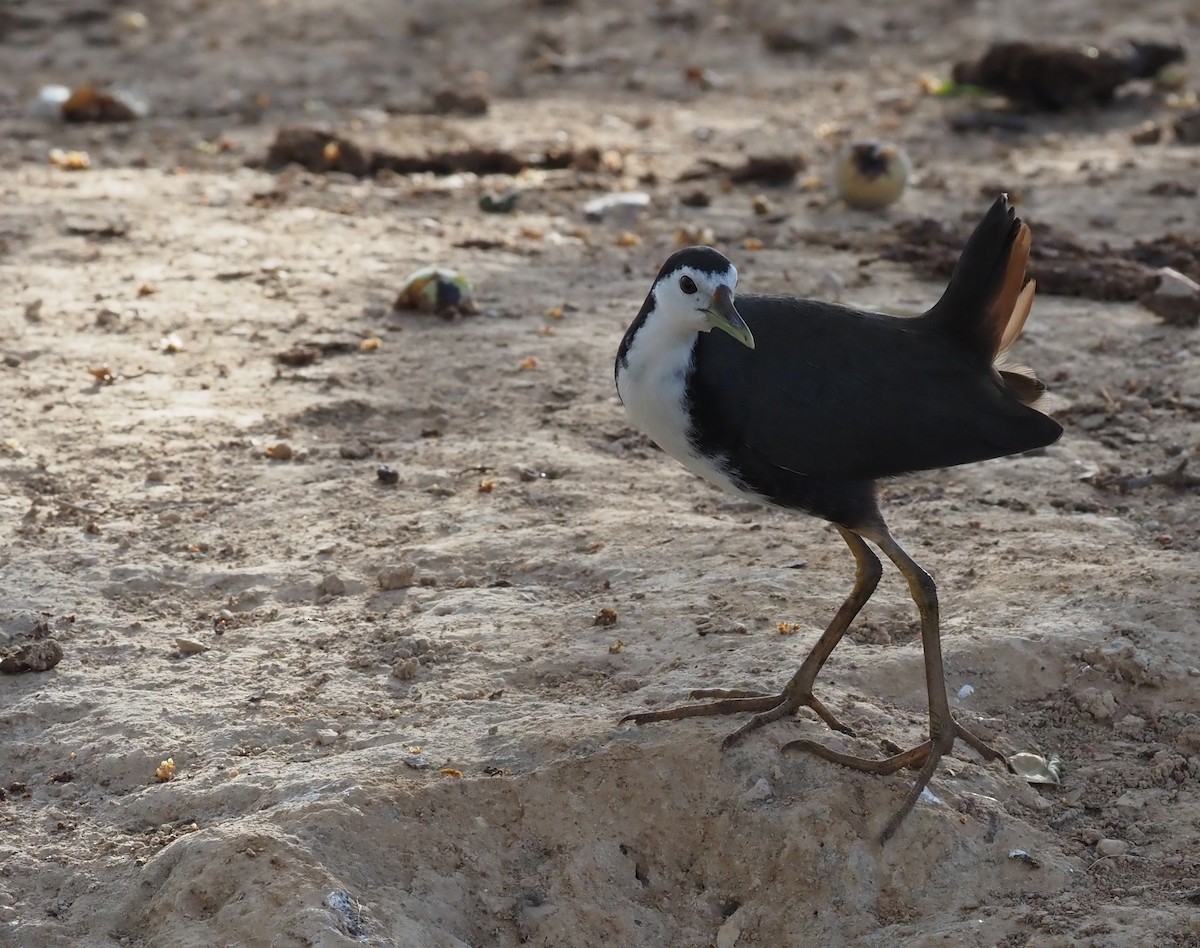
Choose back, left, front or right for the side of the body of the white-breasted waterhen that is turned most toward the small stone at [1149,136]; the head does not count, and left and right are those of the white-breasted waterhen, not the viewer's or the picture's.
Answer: right

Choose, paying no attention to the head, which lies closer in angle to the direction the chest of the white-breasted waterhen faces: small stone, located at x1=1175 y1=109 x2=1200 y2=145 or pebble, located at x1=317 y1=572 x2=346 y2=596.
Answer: the pebble

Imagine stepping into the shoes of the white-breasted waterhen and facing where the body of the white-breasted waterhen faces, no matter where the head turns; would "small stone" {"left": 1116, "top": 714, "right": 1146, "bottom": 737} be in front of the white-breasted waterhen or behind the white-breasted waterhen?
behind

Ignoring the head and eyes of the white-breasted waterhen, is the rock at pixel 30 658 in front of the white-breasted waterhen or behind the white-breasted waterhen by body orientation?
in front

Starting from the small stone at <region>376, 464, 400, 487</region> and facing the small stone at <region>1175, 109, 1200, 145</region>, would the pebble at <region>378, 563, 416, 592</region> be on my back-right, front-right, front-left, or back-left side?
back-right

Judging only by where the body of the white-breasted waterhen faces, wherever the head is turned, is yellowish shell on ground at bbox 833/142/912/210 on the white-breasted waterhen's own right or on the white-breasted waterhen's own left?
on the white-breasted waterhen's own right

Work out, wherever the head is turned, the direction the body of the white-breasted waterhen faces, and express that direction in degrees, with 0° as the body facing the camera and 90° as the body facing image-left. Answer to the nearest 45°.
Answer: approximately 90°

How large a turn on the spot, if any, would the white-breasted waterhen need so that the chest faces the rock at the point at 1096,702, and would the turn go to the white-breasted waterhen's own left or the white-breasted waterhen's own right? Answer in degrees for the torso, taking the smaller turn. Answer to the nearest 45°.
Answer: approximately 180°

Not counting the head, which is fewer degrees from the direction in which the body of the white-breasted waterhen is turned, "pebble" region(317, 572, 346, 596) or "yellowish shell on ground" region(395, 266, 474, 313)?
the pebble

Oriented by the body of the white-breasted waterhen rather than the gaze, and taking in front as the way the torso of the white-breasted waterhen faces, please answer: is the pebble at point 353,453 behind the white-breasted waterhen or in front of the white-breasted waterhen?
in front

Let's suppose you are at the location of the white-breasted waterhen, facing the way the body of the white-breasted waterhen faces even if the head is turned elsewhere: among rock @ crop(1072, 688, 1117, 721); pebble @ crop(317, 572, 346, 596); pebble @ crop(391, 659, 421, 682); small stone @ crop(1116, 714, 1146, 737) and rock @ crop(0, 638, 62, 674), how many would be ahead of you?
3

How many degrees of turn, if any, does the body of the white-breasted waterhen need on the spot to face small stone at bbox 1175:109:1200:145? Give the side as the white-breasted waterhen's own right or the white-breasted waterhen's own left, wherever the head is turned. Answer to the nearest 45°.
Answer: approximately 90° to the white-breasted waterhen's own right

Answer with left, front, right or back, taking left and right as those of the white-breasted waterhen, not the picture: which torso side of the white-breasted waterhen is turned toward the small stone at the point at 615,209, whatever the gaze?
right

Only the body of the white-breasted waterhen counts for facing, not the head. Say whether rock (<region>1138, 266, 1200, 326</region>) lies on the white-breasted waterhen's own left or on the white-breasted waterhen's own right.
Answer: on the white-breasted waterhen's own right

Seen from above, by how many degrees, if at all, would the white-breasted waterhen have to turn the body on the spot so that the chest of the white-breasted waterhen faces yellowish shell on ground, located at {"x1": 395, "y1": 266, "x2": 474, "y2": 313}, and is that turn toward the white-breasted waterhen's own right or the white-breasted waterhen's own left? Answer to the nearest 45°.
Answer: approximately 45° to the white-breasted waterhen's own right
